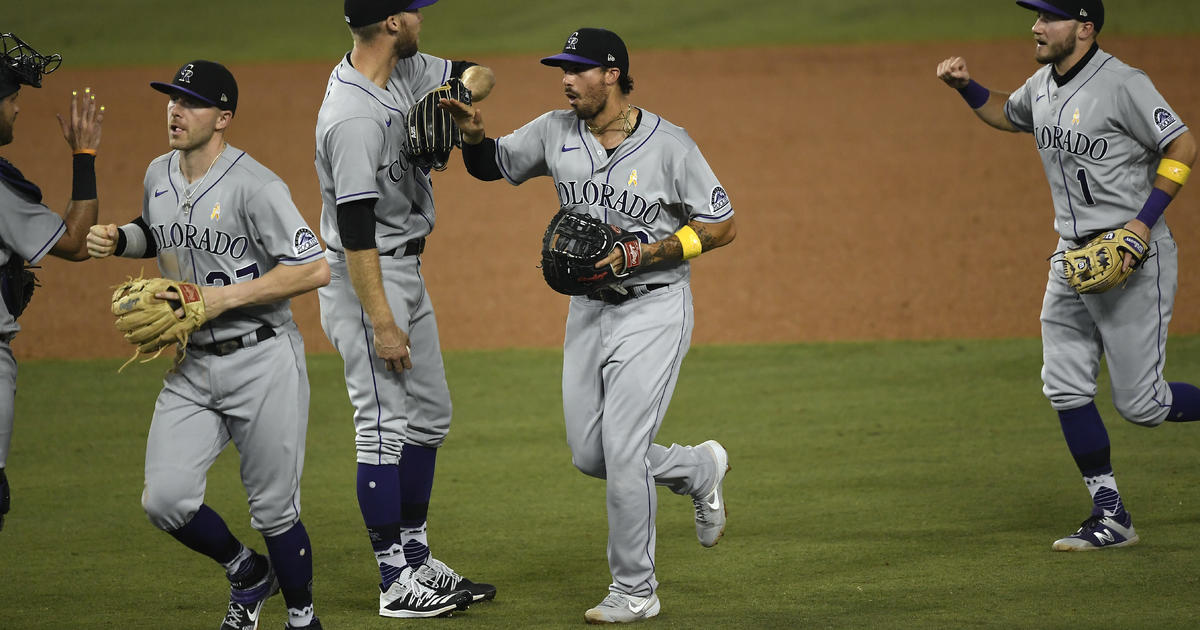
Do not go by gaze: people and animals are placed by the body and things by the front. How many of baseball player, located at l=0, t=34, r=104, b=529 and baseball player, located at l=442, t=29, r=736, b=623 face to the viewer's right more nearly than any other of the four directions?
1

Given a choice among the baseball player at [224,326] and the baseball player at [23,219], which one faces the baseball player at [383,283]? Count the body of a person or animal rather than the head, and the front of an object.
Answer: the baseball player at [23,219]

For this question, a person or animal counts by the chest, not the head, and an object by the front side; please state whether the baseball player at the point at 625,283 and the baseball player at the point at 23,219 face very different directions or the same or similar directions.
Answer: very different directions

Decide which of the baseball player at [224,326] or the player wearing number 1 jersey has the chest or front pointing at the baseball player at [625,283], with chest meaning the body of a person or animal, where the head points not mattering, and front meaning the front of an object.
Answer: the player wearing number 1 jersey

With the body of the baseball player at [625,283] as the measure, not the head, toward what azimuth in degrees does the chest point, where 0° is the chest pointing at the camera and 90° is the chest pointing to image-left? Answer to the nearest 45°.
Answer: approximately 45°

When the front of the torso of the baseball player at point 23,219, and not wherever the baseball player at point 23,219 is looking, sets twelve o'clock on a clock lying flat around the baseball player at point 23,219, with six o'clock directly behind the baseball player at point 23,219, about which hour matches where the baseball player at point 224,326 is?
the baseball player at point 224,326 is roughly at 1 o'clock from the baseball player at point 23,219.

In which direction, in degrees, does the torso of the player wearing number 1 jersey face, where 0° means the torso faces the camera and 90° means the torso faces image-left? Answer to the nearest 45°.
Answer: approximately 45°

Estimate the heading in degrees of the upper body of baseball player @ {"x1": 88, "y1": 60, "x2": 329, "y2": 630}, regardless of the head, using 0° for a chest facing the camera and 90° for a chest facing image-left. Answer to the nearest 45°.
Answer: approximately 45°

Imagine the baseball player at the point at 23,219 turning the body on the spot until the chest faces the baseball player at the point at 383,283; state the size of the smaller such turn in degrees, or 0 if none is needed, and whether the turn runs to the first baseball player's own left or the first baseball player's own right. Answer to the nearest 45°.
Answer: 0° — they already face them

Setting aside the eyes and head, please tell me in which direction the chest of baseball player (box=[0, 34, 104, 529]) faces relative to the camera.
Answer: to the viewer's right
